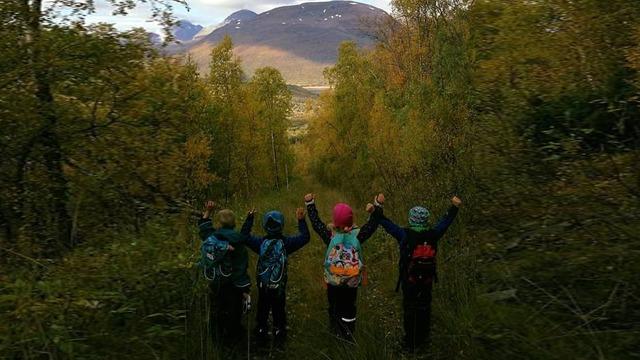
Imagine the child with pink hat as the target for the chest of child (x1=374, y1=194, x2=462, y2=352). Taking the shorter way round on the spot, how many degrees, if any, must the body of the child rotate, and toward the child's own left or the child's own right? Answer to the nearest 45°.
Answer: approximately 90° to the child's own left

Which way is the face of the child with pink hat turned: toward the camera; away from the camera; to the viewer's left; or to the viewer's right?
away from the camera

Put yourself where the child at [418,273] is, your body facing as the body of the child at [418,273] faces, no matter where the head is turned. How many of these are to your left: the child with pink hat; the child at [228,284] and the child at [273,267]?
3

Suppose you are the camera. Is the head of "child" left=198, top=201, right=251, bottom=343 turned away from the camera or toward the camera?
away from the camera

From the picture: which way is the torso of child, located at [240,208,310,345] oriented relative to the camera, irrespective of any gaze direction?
away from the camera

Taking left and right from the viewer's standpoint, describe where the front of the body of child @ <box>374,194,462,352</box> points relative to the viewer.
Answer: facing away from the viewer

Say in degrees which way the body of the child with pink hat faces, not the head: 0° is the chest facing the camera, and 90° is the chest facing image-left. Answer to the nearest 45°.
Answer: approximately 180°

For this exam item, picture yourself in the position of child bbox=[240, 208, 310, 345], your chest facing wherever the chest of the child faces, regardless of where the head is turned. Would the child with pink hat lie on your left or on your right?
on your right

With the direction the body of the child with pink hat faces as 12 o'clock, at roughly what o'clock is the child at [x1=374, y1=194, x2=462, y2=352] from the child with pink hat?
The child is roughly at 3 o'clock from the child with pink hat.

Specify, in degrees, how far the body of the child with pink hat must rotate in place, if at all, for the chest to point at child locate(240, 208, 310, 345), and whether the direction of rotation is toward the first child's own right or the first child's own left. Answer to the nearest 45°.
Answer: approximately 90° to the first child's own left

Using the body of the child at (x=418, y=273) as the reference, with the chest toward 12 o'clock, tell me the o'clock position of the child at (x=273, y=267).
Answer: the child at (x=273, y=267) is roughly at 9 o'clock from the child at (x=418, y=273).
